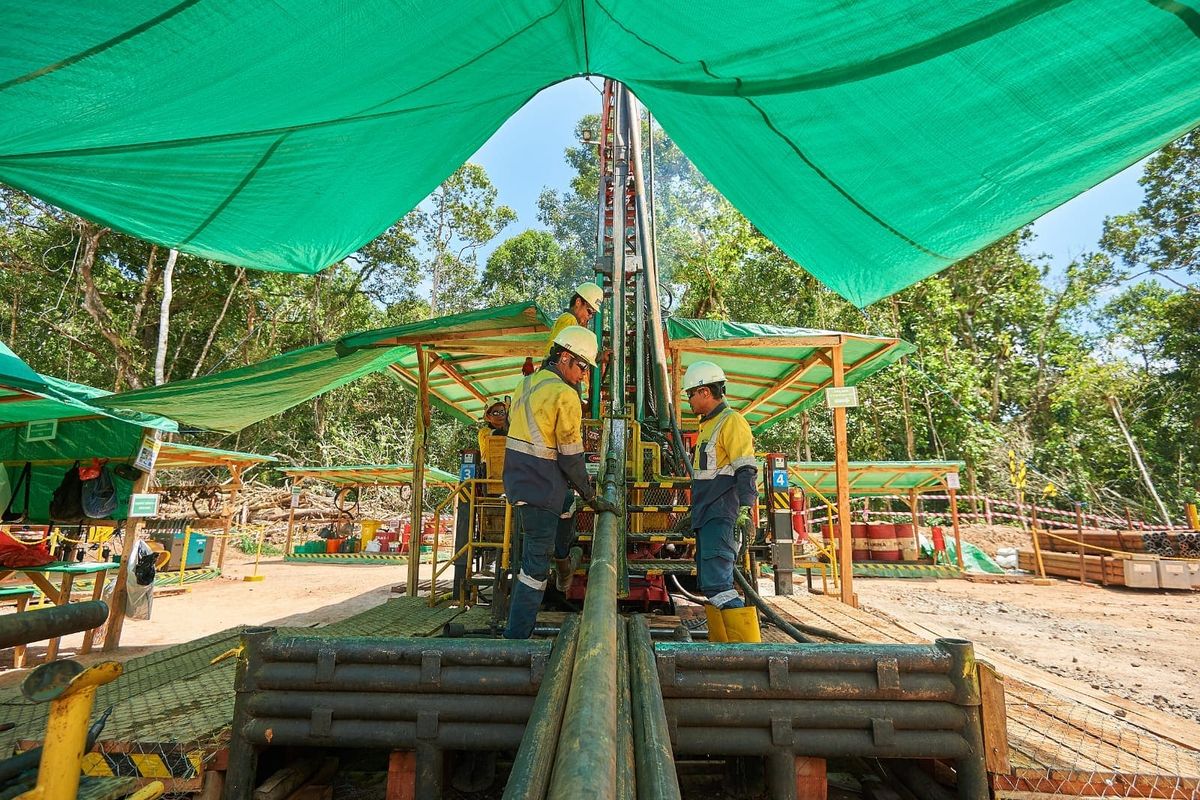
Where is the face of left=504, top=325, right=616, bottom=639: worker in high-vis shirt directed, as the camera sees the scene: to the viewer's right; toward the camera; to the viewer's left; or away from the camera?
to the viewer's right

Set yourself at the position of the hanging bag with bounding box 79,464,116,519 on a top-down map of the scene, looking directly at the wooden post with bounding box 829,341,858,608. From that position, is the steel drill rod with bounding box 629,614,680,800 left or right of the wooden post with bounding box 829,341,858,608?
right

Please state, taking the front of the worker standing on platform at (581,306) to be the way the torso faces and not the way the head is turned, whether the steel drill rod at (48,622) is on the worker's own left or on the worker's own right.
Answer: on the worker's own right

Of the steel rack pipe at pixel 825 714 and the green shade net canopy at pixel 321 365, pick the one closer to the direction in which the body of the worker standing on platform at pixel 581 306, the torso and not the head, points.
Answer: the steel rack pipe
